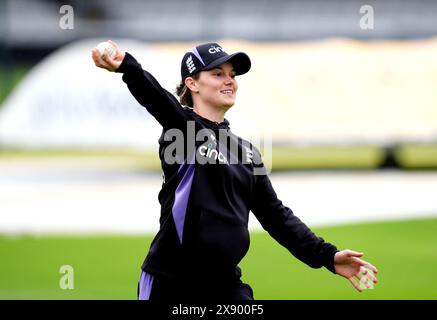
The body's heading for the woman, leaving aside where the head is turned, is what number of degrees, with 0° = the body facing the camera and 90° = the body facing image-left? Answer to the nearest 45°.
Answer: approximately 315°
